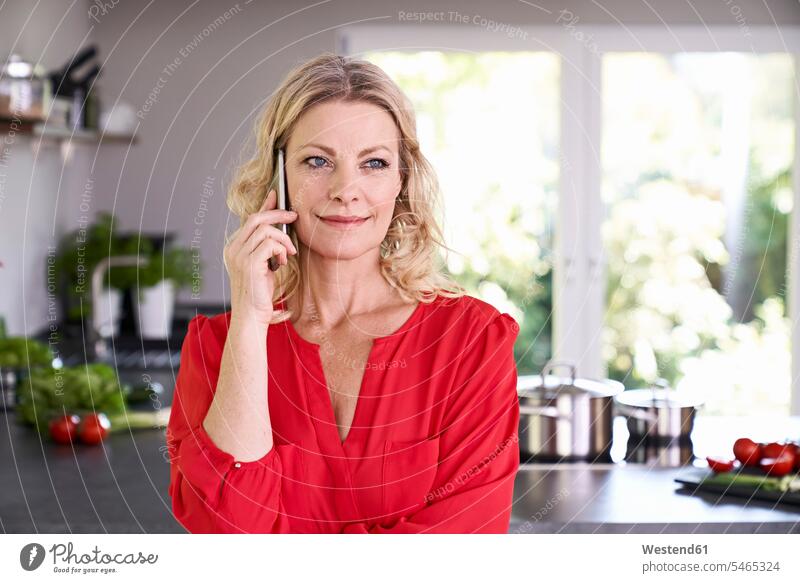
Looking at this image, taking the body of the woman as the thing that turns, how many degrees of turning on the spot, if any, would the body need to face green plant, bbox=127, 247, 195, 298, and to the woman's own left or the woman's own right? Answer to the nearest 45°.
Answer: approximately 180°

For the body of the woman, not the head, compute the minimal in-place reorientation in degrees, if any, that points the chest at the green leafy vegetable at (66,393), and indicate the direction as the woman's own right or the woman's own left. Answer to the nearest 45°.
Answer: approximately 135° to the woman's own right

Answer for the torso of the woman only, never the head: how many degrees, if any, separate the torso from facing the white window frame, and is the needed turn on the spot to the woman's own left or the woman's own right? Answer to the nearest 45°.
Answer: approximately 180°

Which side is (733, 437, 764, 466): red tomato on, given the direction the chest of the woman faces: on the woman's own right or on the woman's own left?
on the woman's own left

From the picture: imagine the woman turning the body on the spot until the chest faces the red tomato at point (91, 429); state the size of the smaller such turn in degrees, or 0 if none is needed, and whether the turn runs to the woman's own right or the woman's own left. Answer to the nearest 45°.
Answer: approximately 135° to the woman's own right

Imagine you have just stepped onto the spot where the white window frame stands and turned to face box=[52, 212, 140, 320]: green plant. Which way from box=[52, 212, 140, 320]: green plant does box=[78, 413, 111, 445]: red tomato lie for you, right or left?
left

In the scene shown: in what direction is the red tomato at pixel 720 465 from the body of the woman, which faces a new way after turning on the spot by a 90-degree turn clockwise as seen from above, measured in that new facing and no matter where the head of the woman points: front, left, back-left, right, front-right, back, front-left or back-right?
back-right

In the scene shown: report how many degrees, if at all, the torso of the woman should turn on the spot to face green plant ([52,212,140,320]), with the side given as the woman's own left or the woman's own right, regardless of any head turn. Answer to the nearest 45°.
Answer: approximately 180°

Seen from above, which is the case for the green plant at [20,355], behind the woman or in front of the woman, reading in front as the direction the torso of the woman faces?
behind

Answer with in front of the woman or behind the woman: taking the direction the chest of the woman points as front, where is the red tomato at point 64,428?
behind

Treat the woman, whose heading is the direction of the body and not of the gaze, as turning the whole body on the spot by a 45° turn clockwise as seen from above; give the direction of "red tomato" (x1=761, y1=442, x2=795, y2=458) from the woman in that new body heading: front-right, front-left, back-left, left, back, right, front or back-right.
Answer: back

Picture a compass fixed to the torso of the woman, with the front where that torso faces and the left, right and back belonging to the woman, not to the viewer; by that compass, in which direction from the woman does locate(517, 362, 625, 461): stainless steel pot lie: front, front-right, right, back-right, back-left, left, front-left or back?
back-left

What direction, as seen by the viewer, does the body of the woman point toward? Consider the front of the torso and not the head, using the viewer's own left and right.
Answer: facing the viewer
